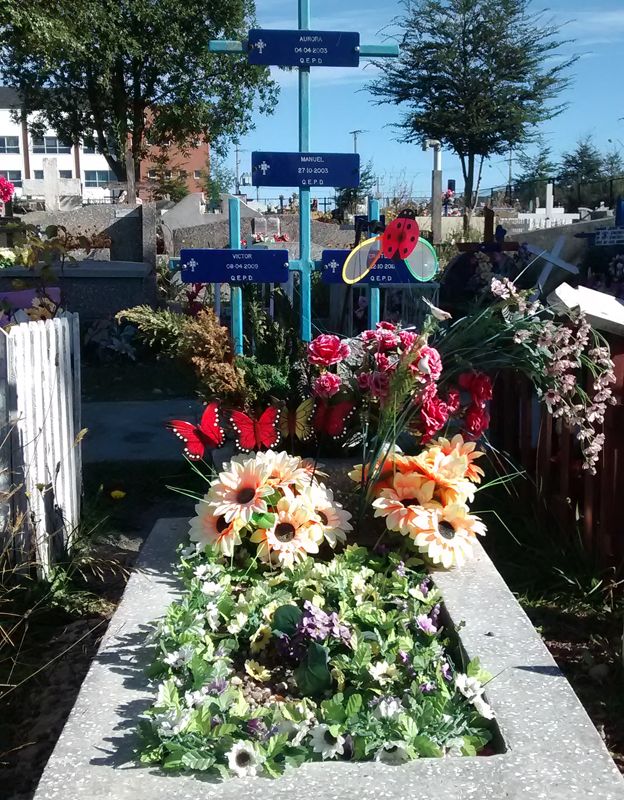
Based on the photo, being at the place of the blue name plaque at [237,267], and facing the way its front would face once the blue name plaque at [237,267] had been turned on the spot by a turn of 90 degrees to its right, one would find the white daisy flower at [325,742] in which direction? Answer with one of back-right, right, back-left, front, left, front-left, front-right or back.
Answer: left

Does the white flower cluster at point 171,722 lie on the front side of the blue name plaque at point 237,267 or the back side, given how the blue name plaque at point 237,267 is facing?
on the front side

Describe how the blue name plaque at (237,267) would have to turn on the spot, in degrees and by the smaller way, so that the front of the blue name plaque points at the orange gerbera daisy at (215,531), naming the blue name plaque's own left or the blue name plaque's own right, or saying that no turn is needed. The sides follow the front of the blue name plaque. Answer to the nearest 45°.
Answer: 0° — it already faces it

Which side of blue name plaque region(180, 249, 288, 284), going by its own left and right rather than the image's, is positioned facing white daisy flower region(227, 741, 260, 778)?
front

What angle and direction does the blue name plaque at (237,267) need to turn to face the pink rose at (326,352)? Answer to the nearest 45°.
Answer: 0° — it already faces it

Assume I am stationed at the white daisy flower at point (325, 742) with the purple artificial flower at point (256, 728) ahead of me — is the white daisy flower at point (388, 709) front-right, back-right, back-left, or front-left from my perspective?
back-right

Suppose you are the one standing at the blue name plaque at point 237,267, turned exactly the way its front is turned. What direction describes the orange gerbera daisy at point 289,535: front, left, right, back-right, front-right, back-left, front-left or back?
front

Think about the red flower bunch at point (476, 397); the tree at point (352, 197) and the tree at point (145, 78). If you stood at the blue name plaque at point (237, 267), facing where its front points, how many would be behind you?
2

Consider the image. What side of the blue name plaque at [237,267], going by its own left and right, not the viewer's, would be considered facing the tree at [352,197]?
back

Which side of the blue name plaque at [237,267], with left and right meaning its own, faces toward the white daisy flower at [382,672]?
front

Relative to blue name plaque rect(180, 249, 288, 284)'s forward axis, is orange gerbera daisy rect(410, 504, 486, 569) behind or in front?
in front

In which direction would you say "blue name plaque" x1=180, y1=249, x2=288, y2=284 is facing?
toward the camera

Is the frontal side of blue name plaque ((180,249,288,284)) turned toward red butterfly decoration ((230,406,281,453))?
yes

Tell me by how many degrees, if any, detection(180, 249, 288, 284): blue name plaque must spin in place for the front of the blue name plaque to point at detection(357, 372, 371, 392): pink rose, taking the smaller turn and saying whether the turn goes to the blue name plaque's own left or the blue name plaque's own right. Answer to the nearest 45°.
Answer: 0° — it already faces it

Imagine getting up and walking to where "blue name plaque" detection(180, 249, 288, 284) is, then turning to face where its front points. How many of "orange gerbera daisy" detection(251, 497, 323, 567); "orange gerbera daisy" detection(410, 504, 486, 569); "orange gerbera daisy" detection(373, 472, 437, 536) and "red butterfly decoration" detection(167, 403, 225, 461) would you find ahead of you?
4

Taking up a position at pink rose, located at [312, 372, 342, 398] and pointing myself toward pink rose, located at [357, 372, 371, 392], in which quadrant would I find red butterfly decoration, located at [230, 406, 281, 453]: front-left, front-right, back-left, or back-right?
back-right

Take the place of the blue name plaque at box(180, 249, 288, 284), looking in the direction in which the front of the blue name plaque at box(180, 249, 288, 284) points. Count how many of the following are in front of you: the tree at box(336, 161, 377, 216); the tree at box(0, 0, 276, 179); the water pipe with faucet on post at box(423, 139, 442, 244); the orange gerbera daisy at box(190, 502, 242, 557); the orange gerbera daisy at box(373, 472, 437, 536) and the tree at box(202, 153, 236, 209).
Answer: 2

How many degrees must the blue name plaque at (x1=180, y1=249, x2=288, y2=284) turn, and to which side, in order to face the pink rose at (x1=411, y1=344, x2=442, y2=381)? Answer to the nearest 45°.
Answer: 0° — it already faces it

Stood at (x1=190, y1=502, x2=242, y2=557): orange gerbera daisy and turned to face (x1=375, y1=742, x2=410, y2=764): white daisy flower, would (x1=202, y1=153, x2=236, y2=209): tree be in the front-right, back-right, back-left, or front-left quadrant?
back-left
